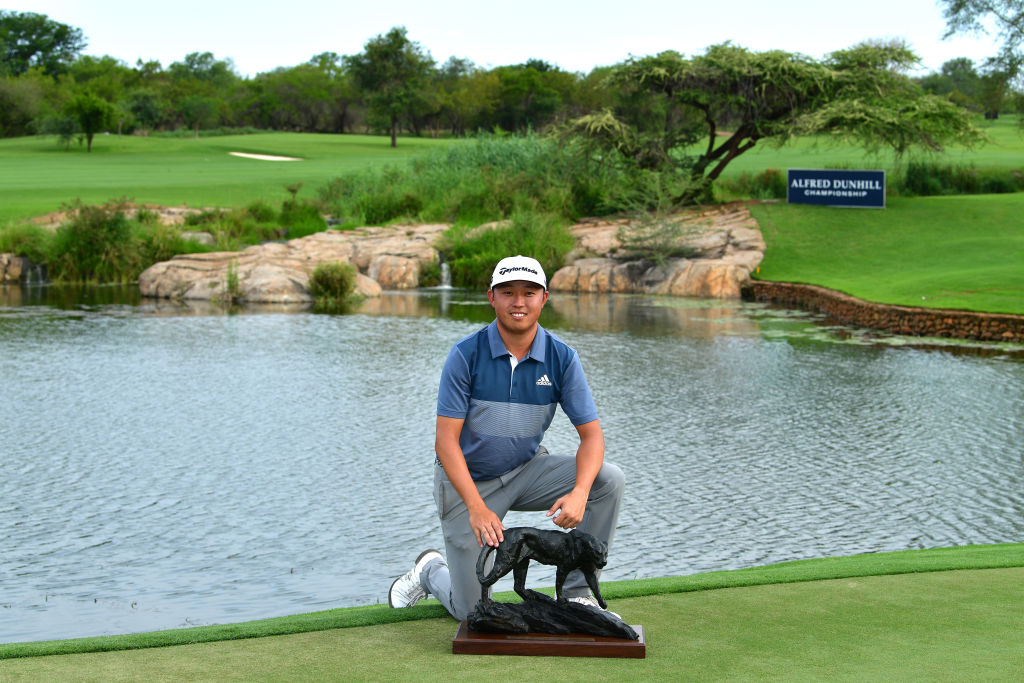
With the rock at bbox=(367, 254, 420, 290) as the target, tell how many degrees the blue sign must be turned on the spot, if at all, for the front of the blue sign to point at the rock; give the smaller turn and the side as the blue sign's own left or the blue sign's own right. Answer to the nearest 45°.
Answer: approximately 45° to the blue sign's own right

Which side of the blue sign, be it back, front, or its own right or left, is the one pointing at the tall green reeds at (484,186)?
right

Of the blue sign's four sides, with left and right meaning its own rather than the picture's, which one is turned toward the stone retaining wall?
front

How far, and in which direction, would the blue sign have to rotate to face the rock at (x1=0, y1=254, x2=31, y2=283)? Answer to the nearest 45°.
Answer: approximately 45° to its right

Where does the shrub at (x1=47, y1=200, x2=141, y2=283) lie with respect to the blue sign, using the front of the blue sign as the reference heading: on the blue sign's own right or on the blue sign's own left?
on the blue sign's own right

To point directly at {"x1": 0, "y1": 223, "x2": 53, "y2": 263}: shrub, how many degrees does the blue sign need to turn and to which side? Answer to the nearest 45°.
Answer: approximately 45° to its right

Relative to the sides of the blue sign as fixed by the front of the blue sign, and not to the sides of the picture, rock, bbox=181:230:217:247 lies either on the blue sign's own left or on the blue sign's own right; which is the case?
on the blue sign's own right

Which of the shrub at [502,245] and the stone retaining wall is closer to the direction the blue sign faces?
the stone retaining wall

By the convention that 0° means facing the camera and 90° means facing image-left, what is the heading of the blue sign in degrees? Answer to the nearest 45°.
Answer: approximately 0°

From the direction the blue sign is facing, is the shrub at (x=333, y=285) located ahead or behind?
ahead
